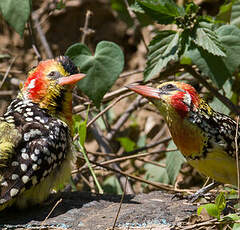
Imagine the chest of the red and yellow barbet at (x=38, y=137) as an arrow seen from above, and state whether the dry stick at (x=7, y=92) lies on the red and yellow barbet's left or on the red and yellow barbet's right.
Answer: on the red and yellow barbet's left

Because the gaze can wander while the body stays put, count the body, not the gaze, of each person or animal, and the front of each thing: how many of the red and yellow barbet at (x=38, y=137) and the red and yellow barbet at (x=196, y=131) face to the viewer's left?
1

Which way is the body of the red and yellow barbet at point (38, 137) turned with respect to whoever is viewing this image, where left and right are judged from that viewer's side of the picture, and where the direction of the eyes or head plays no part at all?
facing to the right of the viewer

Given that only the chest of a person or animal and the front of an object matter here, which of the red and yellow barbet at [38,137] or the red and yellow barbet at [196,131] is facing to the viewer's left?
the red and yellow barbet at [196,131]

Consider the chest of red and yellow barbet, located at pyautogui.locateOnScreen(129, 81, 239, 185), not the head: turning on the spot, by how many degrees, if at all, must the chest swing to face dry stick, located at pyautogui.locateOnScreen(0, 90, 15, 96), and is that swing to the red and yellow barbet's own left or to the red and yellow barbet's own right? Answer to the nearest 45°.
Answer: approximately 45° to the red and yellow barbet's own right

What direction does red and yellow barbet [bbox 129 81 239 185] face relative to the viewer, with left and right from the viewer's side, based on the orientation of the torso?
facing to the left of the viewer

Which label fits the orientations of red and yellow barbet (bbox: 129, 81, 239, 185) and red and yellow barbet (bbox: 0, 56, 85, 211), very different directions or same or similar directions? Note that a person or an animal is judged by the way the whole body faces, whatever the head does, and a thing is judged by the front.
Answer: very different directions

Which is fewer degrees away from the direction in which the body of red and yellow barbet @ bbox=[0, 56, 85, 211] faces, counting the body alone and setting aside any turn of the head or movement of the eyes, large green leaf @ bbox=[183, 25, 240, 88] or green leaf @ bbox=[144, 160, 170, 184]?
the large green leaf
